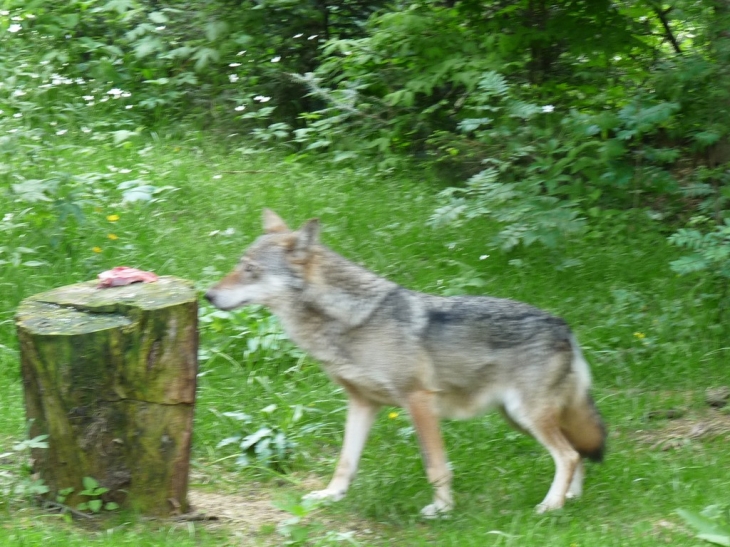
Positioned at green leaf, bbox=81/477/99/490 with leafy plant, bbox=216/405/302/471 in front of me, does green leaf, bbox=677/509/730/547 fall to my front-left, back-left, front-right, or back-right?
front-right

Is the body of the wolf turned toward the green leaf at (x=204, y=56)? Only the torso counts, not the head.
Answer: no

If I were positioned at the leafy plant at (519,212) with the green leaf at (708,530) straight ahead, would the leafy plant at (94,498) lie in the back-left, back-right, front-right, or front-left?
front-right

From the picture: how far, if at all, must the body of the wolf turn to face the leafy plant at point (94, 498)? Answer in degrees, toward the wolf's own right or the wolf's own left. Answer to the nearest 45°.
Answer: approximately 45° to the wolf's own left

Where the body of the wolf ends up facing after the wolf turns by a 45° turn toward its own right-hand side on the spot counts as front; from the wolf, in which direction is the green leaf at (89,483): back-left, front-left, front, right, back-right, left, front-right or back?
left

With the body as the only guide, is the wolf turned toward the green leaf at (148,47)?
no

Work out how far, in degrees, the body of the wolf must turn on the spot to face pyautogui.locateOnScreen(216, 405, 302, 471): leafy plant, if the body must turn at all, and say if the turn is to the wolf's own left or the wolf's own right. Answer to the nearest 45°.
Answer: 0° — it already faces it

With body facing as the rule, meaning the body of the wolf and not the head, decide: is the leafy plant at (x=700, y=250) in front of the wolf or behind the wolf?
behind

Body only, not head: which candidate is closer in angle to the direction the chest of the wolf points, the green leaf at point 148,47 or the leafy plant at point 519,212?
the green leaf

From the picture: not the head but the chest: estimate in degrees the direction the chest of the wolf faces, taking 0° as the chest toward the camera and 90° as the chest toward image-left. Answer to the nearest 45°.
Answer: approximately 90°

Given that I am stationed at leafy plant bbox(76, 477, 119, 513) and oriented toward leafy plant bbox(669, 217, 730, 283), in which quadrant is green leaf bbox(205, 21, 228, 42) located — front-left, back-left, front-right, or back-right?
front-left

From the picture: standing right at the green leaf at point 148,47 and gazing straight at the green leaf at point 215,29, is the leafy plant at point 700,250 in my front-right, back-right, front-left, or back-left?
front-right

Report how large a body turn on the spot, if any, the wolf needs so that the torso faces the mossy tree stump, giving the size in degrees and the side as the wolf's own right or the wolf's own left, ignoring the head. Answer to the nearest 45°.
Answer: approximately 45° to the wolf's own left

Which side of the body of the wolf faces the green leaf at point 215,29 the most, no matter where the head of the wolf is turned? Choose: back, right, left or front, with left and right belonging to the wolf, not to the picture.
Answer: right
